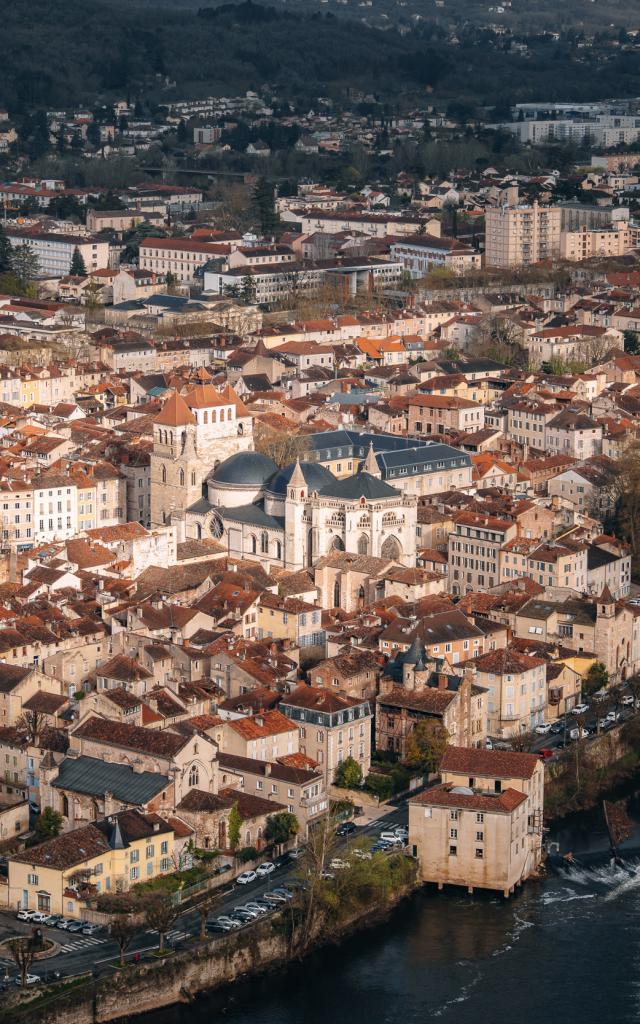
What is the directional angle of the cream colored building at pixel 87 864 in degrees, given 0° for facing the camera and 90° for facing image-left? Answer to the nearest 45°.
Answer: approximately 315°

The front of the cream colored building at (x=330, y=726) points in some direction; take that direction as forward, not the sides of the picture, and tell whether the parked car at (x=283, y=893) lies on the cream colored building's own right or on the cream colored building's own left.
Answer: on the cream colored building's own right

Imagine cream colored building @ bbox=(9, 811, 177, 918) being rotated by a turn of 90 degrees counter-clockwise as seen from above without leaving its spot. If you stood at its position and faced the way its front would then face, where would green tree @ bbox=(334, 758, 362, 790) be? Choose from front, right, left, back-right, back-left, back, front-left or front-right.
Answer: front

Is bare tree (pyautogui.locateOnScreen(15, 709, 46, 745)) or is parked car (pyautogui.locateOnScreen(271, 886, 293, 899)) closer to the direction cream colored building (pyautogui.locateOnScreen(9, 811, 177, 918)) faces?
the parked car

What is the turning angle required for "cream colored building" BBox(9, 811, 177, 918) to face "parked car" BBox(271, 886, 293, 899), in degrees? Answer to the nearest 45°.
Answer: approximately 45° to its left

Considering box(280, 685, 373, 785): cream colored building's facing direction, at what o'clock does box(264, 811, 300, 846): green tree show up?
The green tree is roughly at 2 o'clock from the cream colored building.

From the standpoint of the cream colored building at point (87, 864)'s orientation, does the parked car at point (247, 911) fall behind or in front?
in front

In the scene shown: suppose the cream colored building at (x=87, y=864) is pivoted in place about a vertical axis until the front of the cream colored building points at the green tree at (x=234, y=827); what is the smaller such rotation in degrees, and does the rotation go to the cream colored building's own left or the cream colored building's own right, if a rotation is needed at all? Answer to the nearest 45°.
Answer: approximately 90° to the cream colored building's own left

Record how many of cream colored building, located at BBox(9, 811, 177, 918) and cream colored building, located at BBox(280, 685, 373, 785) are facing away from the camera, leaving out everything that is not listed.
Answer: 0
